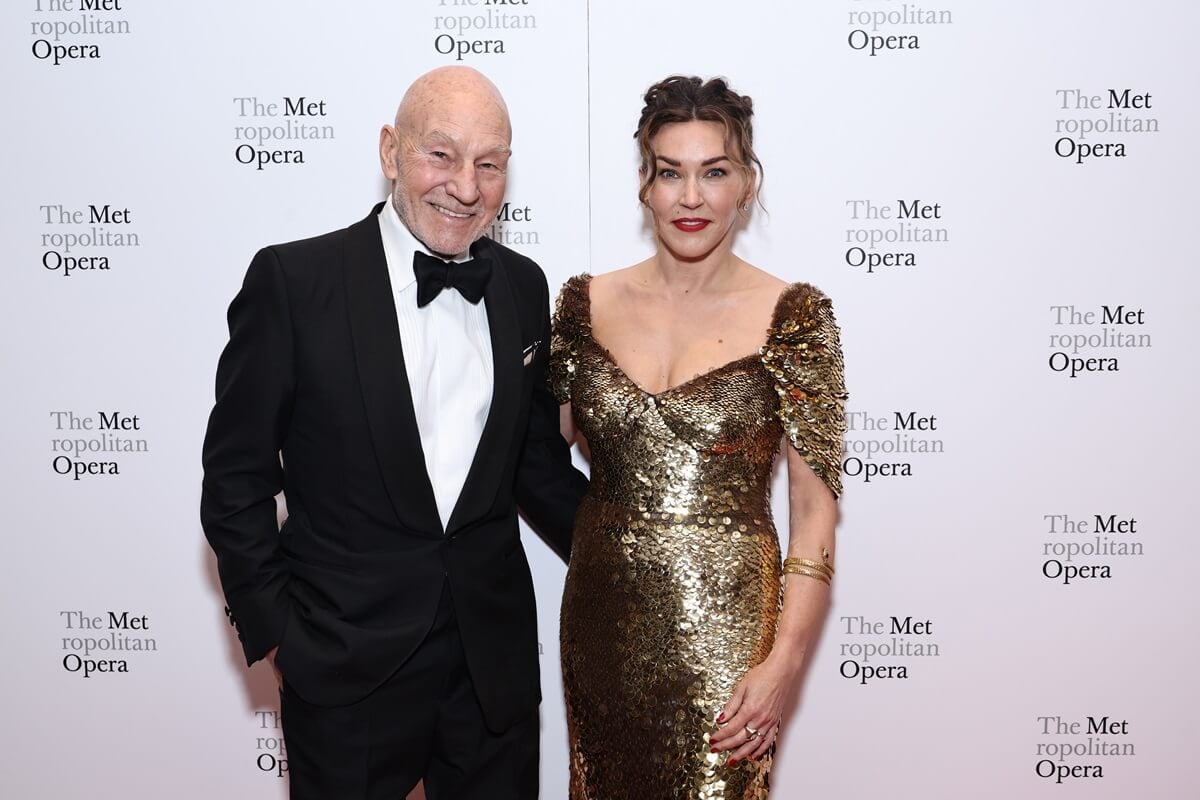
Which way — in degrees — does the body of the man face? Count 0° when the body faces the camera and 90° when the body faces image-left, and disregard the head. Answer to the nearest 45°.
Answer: approximately 315°
